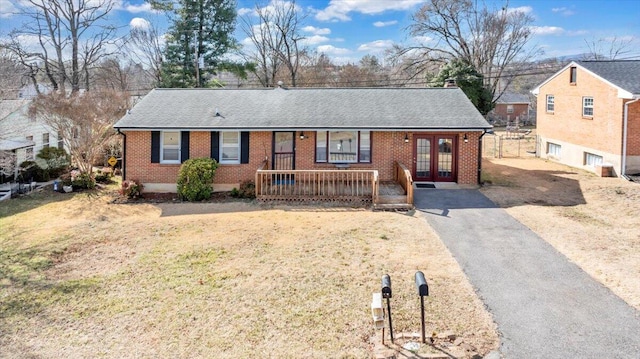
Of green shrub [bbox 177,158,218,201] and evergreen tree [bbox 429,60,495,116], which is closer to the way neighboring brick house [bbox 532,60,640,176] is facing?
the green shrub

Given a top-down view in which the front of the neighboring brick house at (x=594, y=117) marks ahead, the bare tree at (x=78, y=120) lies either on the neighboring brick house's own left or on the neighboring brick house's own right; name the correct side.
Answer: on the neighboring brick house's own right

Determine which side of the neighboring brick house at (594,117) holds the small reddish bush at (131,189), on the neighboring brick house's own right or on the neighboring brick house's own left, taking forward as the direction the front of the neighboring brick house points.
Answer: on the neighboring brick house's own right
